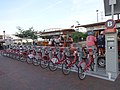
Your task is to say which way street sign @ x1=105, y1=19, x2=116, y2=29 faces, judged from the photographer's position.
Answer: facing the viewer

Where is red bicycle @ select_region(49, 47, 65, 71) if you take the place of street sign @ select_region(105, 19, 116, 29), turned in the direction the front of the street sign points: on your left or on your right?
on your right

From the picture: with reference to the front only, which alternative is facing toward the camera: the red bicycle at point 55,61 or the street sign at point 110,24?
the street sign

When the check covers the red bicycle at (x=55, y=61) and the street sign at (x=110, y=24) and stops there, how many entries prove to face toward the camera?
1

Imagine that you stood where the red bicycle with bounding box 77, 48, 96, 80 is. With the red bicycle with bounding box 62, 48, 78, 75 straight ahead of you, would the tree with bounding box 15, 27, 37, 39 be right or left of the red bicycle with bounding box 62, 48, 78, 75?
right
